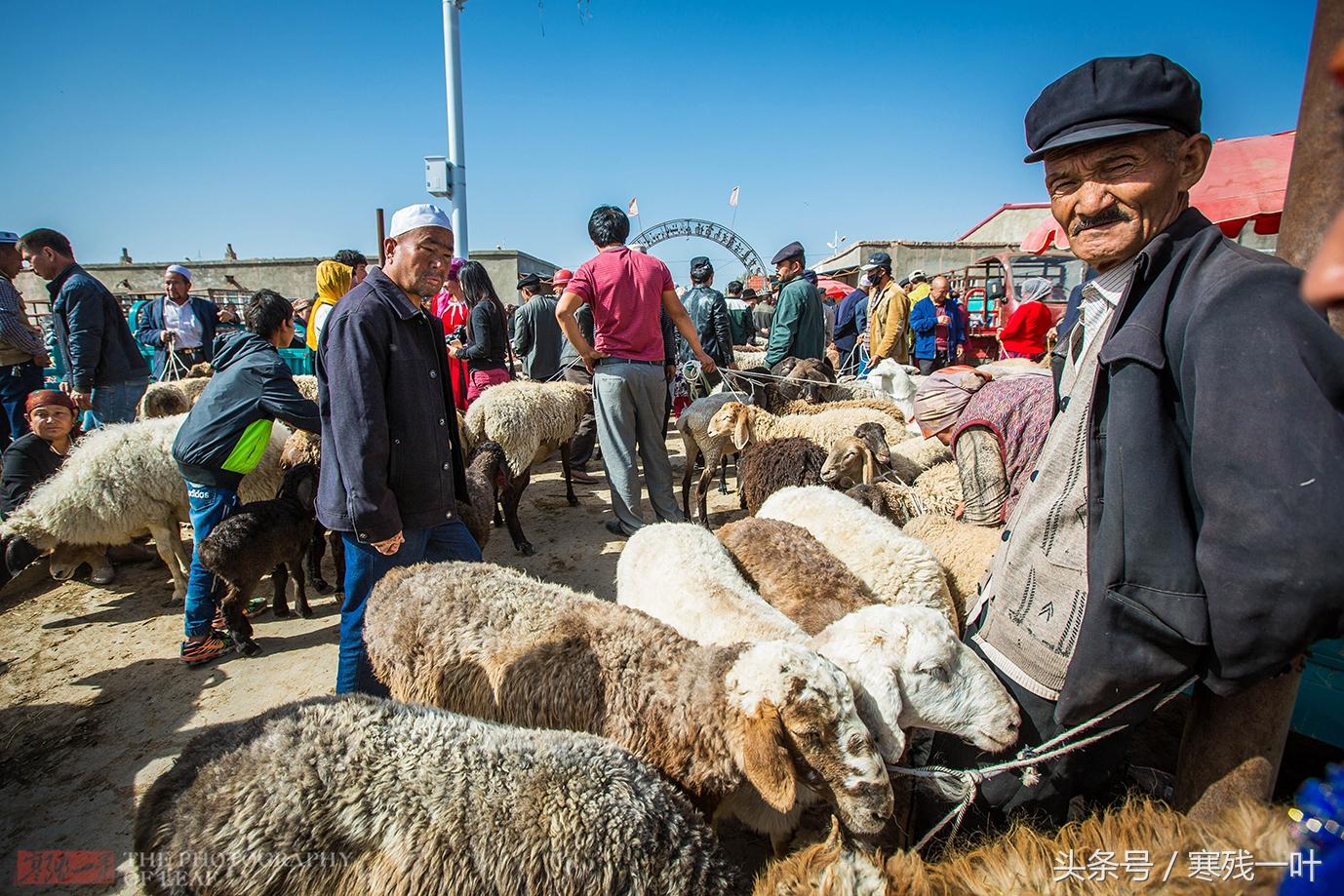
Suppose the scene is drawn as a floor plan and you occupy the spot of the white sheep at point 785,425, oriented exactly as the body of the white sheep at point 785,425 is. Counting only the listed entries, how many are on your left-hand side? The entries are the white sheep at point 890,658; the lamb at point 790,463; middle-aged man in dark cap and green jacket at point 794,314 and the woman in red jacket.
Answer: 2

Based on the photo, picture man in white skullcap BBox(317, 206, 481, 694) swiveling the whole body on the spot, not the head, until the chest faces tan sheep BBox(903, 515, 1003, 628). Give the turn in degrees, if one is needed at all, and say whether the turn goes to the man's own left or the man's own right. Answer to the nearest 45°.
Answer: approximately 45° to the man's own left

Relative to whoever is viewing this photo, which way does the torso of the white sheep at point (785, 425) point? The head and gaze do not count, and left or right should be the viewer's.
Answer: facing to the left of the viewer

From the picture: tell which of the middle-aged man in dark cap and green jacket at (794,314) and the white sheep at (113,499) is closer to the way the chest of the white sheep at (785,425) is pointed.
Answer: the white sheep

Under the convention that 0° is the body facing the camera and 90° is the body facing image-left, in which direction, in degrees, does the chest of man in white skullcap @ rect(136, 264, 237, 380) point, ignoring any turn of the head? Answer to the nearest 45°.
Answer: approximately 0°

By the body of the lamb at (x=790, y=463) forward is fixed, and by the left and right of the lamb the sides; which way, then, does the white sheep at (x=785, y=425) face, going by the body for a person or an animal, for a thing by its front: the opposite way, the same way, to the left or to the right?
the opposite way

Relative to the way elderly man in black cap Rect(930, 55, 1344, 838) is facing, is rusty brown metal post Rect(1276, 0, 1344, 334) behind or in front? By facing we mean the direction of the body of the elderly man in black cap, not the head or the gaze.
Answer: behind

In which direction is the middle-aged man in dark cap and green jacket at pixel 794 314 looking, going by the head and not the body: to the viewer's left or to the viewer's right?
to the viewer's left
